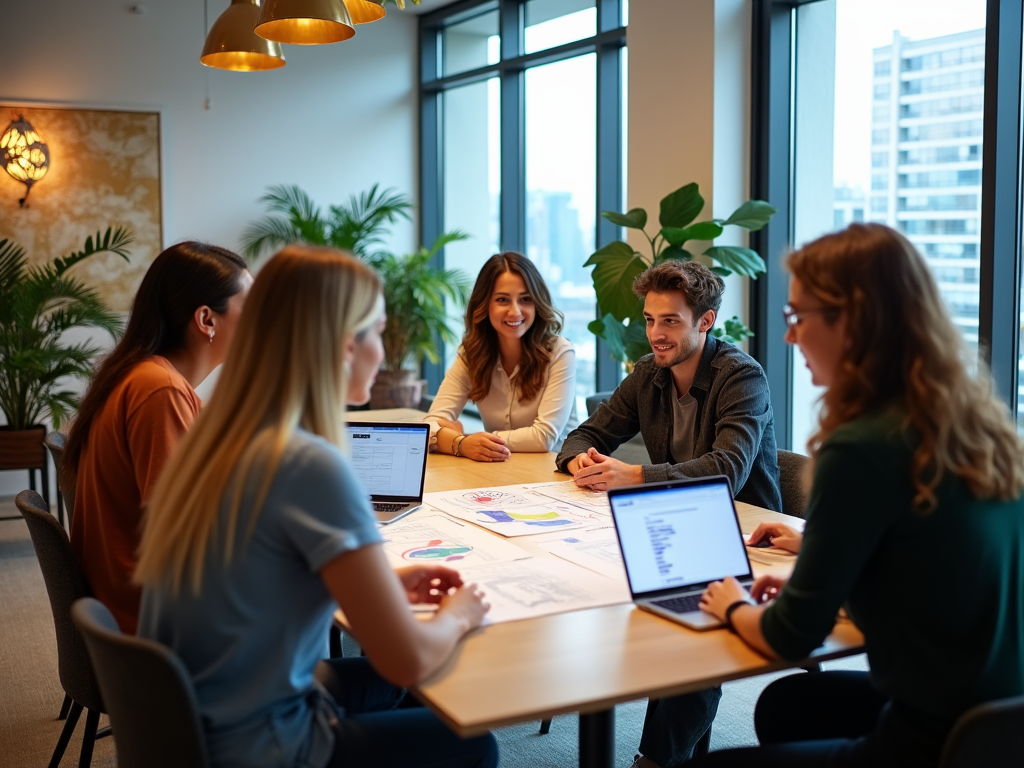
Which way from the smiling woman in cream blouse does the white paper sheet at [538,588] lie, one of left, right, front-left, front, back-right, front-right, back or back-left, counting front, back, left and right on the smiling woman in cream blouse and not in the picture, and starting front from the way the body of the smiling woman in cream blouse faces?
front

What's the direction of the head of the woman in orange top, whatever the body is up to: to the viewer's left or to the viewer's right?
to the viewer's right

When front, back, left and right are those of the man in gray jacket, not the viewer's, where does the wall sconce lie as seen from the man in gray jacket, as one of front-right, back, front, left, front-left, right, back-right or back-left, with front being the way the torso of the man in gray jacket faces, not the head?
right

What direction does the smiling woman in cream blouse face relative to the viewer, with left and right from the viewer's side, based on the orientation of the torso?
facing the viewer

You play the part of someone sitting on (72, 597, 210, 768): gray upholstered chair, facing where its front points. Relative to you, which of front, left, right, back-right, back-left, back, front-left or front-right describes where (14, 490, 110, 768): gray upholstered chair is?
front-left

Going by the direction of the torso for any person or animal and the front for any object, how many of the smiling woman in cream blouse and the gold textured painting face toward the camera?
2

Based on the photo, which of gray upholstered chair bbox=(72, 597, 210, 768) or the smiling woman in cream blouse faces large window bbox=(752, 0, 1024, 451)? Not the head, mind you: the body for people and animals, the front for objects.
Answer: the gray upholstered chair

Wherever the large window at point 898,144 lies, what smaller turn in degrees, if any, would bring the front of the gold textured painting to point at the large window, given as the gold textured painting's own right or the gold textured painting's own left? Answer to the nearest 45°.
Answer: approximately 45° to the gold textured painting's own left

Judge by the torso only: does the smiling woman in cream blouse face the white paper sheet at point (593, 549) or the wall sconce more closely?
the white paper sheet

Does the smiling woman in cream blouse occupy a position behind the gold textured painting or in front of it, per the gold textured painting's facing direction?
in front

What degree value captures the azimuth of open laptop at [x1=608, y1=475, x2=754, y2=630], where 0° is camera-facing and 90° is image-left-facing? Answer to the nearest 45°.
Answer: approximately 315°
